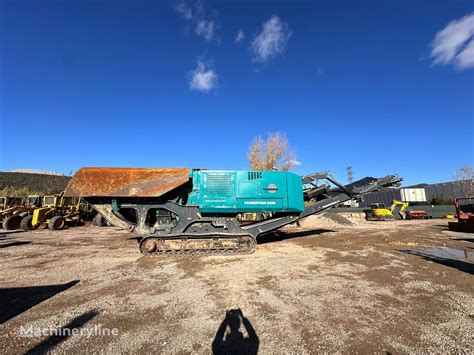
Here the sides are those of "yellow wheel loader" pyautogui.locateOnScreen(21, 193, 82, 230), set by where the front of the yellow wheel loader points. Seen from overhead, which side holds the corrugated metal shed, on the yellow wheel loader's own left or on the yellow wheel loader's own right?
on the yellow wheel loader's own left

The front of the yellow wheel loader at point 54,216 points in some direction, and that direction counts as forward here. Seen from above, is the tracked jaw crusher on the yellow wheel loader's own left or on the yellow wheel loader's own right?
on the yellow wheel loader's own left

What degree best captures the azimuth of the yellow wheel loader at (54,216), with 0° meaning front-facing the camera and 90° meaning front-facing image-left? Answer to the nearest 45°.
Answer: approximately 45°
